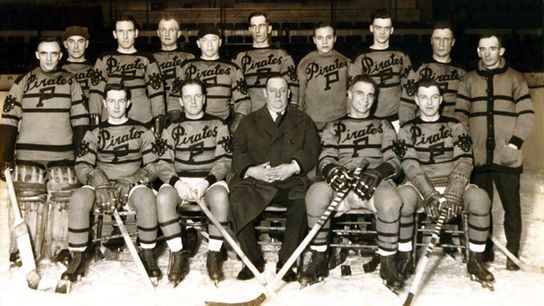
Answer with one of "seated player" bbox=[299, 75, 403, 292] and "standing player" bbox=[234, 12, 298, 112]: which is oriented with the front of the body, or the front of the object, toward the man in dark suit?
the standing player

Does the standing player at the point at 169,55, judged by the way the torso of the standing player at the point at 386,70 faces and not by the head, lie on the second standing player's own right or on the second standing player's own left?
on the second standing player's own right

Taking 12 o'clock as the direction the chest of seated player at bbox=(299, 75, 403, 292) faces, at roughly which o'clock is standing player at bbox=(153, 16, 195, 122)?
The standing player is roughly at 4 o'clock from the seated player.

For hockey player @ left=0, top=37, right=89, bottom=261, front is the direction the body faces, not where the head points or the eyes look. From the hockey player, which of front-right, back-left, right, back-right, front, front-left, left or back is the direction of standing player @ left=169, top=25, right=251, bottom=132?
left

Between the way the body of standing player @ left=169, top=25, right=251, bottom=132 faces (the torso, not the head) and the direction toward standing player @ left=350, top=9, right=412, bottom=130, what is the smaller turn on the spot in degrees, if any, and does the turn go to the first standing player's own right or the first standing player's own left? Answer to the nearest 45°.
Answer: approximately 90° to the first standing player's own left

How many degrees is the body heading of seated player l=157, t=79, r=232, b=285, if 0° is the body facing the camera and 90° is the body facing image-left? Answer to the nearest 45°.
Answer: approximately 0°

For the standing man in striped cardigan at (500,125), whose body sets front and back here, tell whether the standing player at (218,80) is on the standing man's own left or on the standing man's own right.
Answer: on the standing man's own right

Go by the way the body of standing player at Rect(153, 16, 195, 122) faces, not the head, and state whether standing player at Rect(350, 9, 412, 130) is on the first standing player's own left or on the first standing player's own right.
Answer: on the first standing player's own left

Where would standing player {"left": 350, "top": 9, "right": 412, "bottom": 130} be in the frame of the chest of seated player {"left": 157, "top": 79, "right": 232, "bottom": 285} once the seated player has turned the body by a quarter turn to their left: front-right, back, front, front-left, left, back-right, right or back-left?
front
